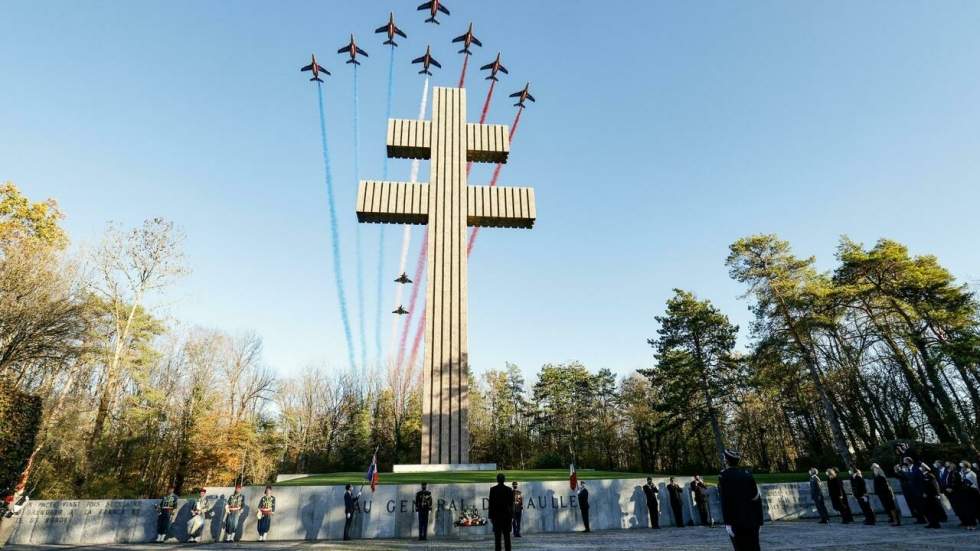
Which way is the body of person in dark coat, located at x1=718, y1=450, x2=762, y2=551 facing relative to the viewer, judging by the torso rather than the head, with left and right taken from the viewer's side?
facing away from the viewer and to the left of the viewer

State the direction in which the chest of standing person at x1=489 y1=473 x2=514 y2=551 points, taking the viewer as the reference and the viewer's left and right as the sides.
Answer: facing away from the viewer

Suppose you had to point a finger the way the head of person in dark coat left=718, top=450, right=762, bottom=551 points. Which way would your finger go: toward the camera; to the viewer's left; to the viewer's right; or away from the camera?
away from the camera

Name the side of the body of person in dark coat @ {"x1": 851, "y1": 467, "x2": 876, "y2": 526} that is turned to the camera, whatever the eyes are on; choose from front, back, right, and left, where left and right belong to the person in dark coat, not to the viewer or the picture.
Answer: left

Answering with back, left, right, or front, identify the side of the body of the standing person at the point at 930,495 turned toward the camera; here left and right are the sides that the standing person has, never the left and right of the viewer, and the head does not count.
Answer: left
